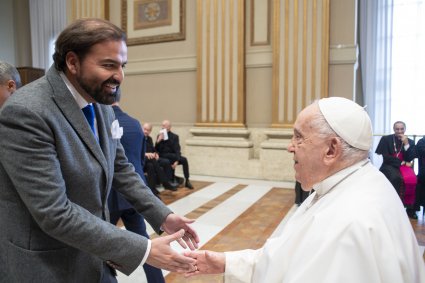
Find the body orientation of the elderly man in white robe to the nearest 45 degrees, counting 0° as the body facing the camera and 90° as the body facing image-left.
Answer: approximately 90°

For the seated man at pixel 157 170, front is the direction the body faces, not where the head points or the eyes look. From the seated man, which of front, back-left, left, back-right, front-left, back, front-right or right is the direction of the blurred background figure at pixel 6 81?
front-right

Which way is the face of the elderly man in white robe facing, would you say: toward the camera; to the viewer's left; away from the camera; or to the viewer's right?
to the viewer's left

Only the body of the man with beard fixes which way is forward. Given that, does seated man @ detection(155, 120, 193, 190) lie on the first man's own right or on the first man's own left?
on the first man's own left

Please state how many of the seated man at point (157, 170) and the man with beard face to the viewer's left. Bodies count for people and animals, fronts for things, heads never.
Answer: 0

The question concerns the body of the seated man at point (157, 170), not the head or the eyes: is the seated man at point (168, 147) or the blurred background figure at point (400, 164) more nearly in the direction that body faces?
the blurred background figure
